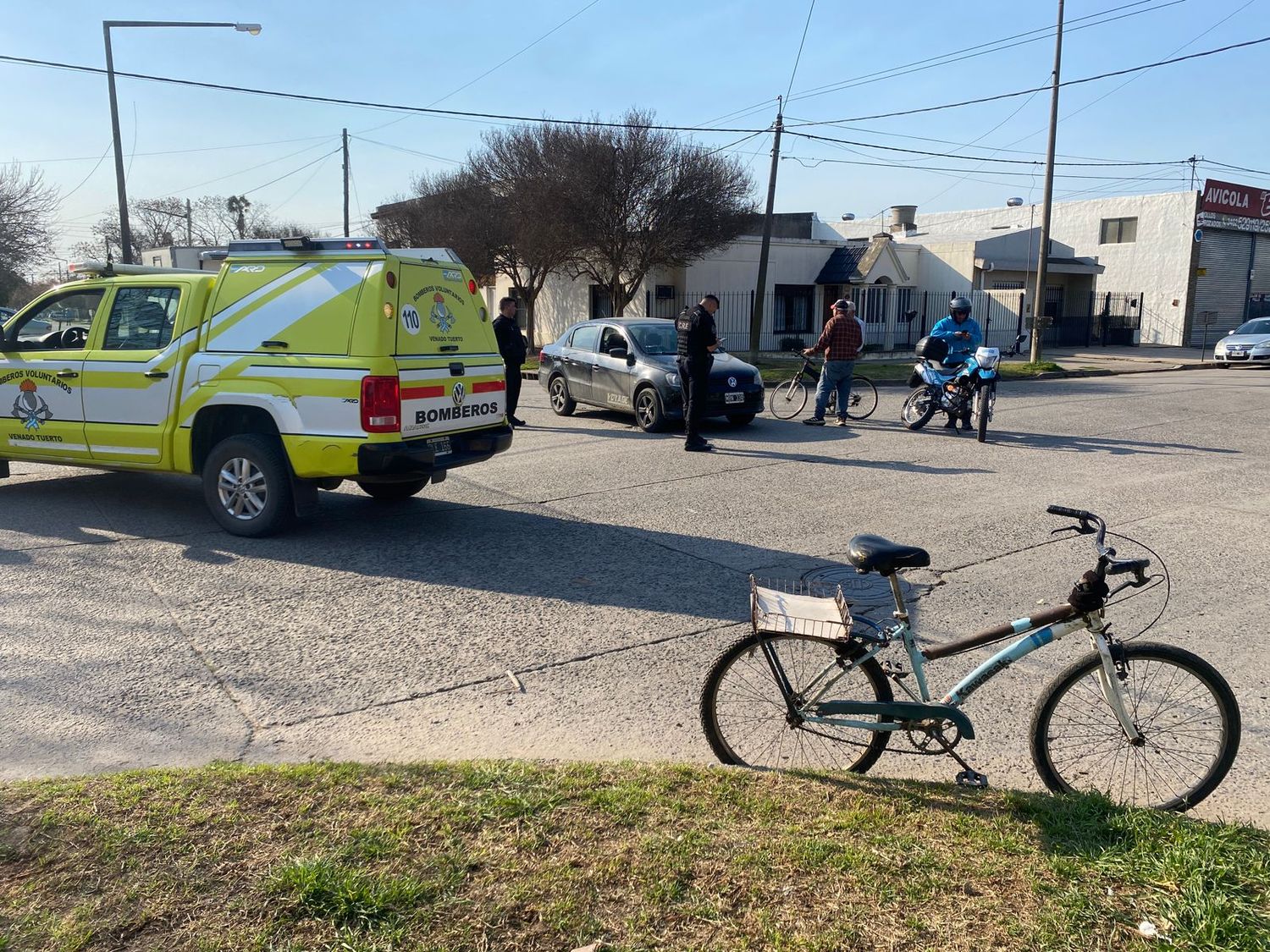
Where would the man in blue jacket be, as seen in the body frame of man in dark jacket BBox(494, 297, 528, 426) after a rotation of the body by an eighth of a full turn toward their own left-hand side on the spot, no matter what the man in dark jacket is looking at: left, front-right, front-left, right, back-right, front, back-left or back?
front-right

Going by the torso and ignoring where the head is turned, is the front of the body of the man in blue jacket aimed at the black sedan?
no

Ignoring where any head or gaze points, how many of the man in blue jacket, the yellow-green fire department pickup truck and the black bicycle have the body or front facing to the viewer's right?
0

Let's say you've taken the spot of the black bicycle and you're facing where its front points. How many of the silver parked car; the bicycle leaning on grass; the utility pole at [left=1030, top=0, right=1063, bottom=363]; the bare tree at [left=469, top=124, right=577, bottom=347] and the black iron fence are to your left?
1

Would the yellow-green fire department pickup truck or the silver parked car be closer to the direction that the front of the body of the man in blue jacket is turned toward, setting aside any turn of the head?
the yellow-green fire department pickup truck

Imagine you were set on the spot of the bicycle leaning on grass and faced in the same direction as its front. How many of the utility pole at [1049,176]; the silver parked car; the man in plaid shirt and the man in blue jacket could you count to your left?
4

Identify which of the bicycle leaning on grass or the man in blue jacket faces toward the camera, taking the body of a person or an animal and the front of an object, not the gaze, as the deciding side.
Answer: the man in blue jacket

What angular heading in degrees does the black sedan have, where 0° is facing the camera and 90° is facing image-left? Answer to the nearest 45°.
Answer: approximately 315°

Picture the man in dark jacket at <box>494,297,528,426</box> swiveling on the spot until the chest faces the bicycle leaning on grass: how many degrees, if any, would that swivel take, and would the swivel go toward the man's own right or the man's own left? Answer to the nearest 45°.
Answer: approximately 90° to the man's own right

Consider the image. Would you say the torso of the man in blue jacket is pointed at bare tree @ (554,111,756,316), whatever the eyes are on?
no

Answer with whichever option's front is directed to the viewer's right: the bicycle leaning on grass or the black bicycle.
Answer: the bicycle leaning on grass

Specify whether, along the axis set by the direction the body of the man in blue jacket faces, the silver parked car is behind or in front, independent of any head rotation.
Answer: behind

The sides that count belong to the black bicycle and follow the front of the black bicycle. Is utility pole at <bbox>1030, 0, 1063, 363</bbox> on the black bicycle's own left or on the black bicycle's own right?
on the black bicycle's own right

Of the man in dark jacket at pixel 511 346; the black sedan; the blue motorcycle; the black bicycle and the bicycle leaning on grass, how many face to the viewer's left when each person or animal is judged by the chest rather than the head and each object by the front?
1

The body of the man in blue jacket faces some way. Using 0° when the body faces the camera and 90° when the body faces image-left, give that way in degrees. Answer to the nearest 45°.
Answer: approximately 0°

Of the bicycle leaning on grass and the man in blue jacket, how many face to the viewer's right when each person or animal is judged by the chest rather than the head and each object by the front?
1

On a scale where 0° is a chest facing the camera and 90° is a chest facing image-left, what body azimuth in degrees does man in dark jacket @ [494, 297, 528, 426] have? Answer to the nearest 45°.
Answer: approximately 270°

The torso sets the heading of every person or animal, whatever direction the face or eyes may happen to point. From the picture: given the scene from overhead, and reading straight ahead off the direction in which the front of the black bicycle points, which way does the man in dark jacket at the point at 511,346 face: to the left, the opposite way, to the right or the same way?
the opposite way

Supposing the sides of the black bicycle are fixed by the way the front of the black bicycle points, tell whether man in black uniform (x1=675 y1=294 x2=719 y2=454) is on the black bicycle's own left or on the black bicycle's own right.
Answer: on the black bicycle's own left

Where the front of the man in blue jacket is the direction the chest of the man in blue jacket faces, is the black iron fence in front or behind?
behind

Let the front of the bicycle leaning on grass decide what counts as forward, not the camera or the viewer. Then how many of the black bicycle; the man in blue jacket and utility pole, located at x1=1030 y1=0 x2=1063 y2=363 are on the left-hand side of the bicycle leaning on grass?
3

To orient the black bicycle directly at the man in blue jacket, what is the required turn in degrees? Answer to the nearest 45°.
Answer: approximately 135° to its left

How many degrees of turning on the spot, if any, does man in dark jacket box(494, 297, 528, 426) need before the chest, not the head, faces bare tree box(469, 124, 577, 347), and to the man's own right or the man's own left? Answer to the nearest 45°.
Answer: approximately 90° to the man's own left

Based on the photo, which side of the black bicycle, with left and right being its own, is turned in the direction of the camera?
left
